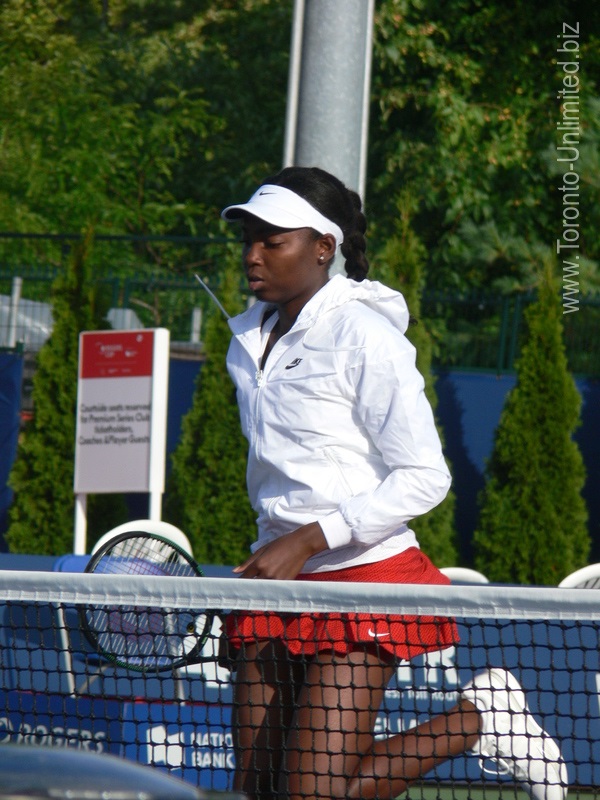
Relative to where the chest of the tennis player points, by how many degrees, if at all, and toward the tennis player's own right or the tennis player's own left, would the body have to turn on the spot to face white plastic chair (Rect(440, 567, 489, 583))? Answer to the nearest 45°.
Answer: approximately 135° to the tennis player's own right

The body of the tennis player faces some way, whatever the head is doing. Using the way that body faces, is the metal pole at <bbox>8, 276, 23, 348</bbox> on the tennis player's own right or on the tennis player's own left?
on the tennis player's own right

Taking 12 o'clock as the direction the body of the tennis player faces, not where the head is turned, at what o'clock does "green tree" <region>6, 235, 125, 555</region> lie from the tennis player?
The green tree is roughly at 4 o'clock from the tennis player.

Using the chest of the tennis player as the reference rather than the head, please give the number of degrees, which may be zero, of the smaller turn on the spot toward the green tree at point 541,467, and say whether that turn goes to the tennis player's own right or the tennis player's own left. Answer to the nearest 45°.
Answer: approximately 135° to the tennis player's own right

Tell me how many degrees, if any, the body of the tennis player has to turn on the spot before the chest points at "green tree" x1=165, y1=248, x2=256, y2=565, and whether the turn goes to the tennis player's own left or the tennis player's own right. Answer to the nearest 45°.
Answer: approximately 135° to the tennis player's own right

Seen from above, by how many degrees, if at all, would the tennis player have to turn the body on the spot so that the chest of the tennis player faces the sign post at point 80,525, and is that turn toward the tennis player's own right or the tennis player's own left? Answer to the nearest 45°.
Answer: approximately 135° to the tennis player's own right

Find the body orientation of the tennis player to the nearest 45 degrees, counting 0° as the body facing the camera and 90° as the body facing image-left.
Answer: approximately 45°

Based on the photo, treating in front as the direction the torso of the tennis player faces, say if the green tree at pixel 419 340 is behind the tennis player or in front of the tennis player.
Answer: behind

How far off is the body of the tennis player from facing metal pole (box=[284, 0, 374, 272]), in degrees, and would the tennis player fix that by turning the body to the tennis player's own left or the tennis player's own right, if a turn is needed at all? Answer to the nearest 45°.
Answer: approximately 135° to the tennis player's own right
